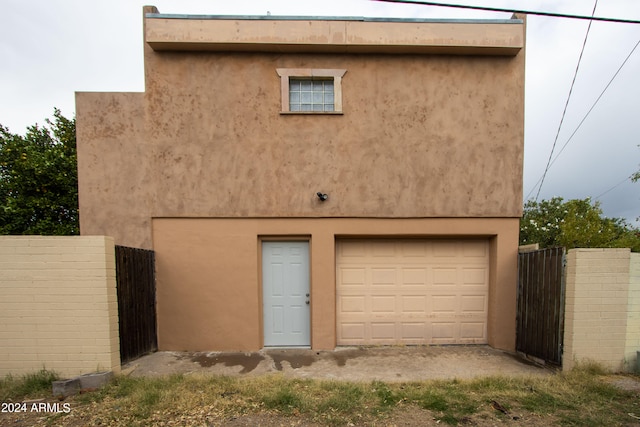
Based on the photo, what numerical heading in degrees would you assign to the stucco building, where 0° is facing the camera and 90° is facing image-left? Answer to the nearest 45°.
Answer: approximately 0°

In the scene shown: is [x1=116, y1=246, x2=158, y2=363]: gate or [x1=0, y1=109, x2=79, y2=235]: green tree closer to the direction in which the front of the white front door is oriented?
the gate

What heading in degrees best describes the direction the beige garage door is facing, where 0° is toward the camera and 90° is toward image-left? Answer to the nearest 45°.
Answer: approximately 0°

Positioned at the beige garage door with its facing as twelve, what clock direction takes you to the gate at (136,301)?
The gate is roughly at 2 o'clock from the beige garage door.

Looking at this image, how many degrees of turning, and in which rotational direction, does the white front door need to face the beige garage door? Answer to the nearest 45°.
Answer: approximately 90° to its left
